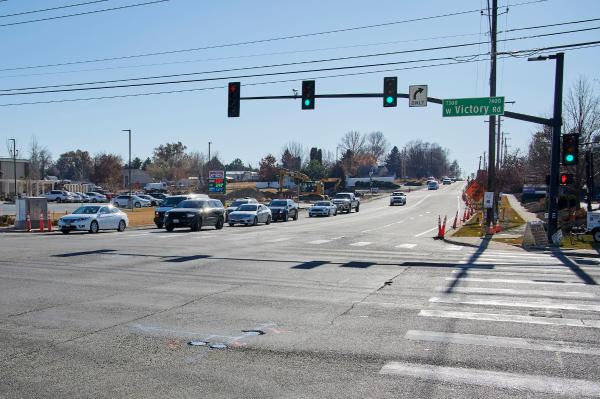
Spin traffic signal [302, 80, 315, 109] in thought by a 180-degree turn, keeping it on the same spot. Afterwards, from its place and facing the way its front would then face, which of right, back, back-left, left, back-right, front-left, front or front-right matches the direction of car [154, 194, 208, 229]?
front-left

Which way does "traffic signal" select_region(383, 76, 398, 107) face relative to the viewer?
toward the camera

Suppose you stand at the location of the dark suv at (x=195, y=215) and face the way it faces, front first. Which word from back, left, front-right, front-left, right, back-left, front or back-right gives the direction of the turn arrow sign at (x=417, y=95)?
left

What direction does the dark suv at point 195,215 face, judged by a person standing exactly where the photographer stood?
facing the viewer and to the left of the viewer

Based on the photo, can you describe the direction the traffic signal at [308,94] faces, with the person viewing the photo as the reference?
facing the viewer

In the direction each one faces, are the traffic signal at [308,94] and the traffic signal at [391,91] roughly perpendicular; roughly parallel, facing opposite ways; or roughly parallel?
roughly parallel

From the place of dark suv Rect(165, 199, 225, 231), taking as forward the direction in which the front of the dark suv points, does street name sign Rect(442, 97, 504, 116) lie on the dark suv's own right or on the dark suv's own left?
on the dark suv's own left

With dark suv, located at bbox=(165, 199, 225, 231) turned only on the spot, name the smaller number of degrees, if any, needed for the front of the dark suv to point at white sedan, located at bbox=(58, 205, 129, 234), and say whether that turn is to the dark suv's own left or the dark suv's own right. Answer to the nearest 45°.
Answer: approximately 45° to the dark suv's own right

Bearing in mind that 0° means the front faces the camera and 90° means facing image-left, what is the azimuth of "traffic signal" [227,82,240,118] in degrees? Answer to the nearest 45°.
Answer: approximately 0°

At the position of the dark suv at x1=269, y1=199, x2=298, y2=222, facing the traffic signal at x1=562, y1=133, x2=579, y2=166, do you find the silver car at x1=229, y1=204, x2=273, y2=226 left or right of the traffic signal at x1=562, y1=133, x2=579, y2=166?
right

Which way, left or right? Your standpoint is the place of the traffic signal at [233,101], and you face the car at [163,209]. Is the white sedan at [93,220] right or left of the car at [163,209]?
left

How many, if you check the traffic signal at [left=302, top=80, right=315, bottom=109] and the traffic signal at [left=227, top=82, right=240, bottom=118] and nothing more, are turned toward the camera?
2

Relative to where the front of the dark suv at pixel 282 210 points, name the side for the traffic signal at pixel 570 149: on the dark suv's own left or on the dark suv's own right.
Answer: on the dark suv's own left

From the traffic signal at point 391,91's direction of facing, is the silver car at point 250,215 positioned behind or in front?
behind

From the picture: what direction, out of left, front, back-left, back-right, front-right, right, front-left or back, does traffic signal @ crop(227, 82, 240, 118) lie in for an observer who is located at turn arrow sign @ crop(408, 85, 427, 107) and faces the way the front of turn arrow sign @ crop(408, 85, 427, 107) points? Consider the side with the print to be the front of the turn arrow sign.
right

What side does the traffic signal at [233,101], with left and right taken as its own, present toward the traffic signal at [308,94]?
left

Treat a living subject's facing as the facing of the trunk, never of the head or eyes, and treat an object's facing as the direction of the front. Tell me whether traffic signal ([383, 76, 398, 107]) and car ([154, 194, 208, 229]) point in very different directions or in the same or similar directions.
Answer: same or similar directions

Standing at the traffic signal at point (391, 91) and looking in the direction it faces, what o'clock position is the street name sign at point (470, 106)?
The street name sign is roughly at 8 o'clock from the traffic signal.
